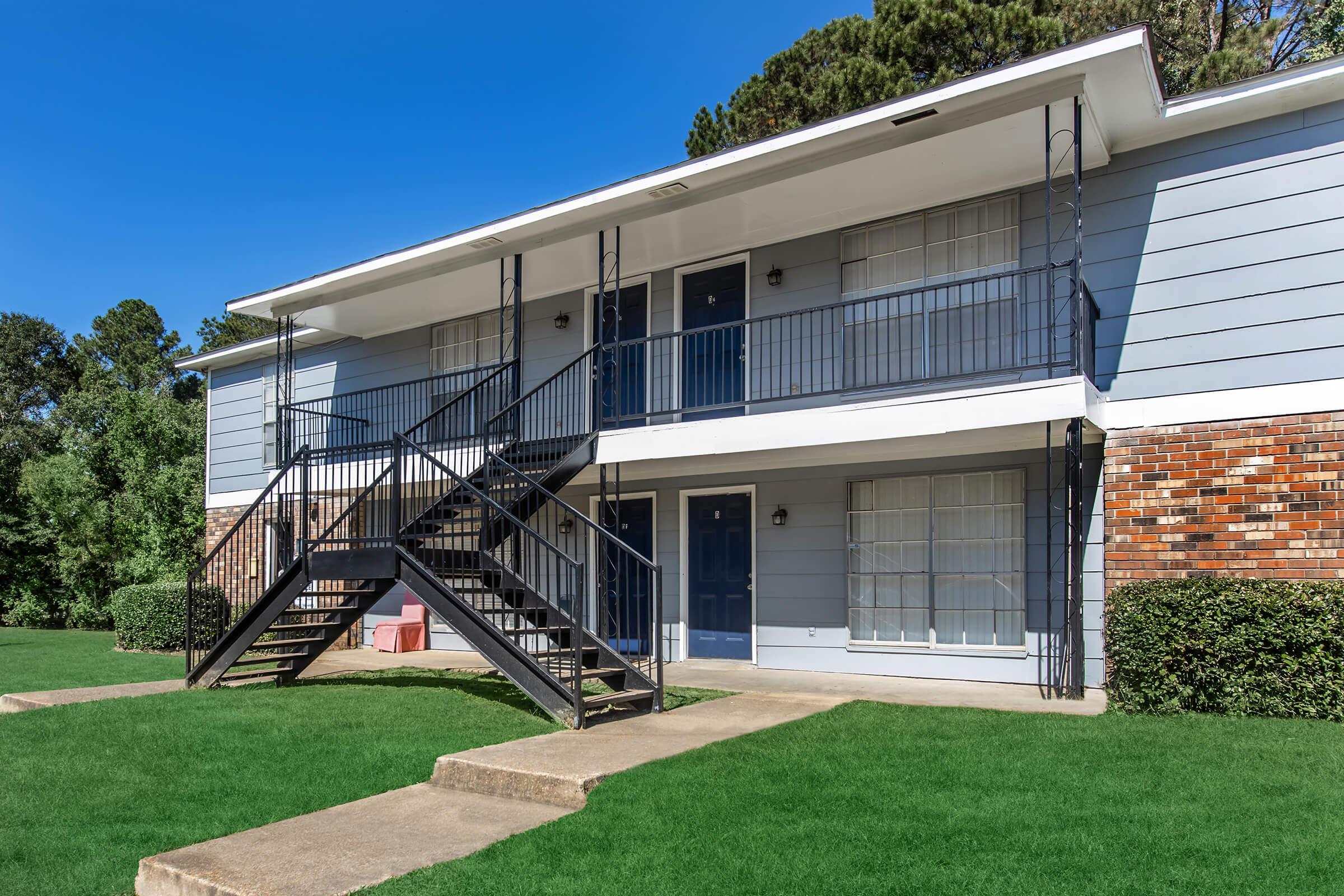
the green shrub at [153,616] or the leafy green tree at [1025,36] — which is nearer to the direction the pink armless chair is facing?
the green shrub

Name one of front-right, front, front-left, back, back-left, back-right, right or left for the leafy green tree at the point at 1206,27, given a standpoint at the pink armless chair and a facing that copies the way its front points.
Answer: back-left

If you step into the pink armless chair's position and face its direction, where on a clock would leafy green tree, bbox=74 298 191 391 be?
The leafy green tree is roughly at 4 o'clock from the pink armless chair.

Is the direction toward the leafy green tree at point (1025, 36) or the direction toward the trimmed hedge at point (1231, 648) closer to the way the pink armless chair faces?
the trimmed hedge

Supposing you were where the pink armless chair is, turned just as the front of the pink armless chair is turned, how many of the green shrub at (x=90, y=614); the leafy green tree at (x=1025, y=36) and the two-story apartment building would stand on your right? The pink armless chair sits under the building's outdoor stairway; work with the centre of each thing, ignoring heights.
1

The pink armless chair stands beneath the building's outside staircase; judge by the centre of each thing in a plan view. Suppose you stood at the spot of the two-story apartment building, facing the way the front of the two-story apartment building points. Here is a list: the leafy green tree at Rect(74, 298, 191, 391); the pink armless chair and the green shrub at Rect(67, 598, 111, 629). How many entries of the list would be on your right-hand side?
3

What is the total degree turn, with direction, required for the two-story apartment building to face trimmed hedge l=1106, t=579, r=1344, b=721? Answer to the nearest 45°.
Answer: approximately 90° to its left

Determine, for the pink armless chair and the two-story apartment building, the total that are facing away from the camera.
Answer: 0

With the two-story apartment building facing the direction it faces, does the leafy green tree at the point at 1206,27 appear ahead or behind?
behind

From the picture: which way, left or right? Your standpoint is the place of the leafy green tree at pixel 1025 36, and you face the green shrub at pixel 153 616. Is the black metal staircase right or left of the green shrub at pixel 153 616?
left

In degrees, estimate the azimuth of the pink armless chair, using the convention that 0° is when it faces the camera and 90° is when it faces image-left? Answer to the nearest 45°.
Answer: approximately 45°

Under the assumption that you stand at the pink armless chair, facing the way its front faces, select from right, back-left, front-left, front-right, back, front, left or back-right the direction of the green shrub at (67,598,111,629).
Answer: right

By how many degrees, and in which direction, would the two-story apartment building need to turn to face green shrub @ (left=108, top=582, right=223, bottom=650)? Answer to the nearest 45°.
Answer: approximately 90° to its right

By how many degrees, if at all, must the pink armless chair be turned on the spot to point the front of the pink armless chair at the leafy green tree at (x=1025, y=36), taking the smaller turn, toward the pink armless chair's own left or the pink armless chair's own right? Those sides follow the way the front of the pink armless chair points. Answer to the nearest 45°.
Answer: approximately 135° to the pink armless chair's own left
